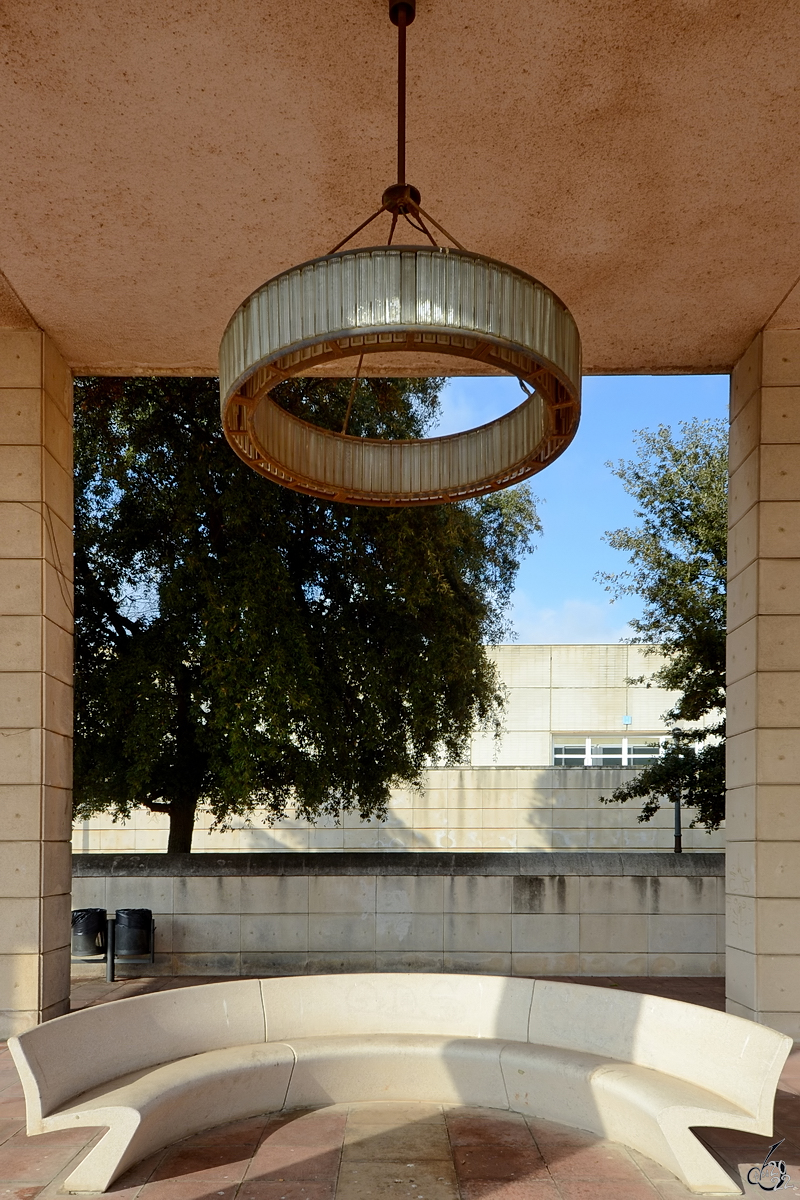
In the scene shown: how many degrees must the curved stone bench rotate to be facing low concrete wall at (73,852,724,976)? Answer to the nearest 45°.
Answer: approximately 180°

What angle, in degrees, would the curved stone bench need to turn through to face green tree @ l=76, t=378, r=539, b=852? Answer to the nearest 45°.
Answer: approximately 180°

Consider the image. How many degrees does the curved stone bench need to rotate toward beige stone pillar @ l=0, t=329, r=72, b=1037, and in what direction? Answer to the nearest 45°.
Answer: approximately 135° to its right

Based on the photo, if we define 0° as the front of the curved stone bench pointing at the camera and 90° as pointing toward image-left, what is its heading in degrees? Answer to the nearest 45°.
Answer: approximately 0°
